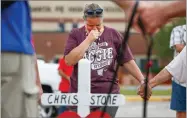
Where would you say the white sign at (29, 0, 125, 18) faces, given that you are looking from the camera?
facing the viewer

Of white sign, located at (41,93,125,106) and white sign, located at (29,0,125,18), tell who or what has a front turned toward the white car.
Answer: white sign, located at (29,0,125,18)

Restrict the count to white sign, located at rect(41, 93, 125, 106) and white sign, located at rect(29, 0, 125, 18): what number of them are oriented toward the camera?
2

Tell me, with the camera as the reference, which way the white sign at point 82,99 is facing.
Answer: facing the viewer

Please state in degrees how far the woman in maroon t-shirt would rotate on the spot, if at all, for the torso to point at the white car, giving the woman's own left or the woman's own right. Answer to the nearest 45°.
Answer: approximately 180°

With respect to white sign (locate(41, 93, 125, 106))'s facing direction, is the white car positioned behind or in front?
behind

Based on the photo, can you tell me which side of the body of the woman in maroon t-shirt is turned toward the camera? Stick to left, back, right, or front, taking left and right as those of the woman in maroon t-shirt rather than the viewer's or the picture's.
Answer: front

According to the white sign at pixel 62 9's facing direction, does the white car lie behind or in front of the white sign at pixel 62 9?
in front

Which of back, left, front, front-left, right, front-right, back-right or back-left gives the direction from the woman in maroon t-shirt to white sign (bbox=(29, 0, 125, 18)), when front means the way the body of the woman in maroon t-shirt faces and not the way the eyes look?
back

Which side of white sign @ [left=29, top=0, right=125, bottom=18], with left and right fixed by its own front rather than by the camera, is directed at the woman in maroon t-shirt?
front

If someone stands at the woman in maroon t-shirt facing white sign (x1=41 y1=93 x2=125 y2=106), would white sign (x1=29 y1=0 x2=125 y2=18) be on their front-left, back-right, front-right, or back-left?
back-right
